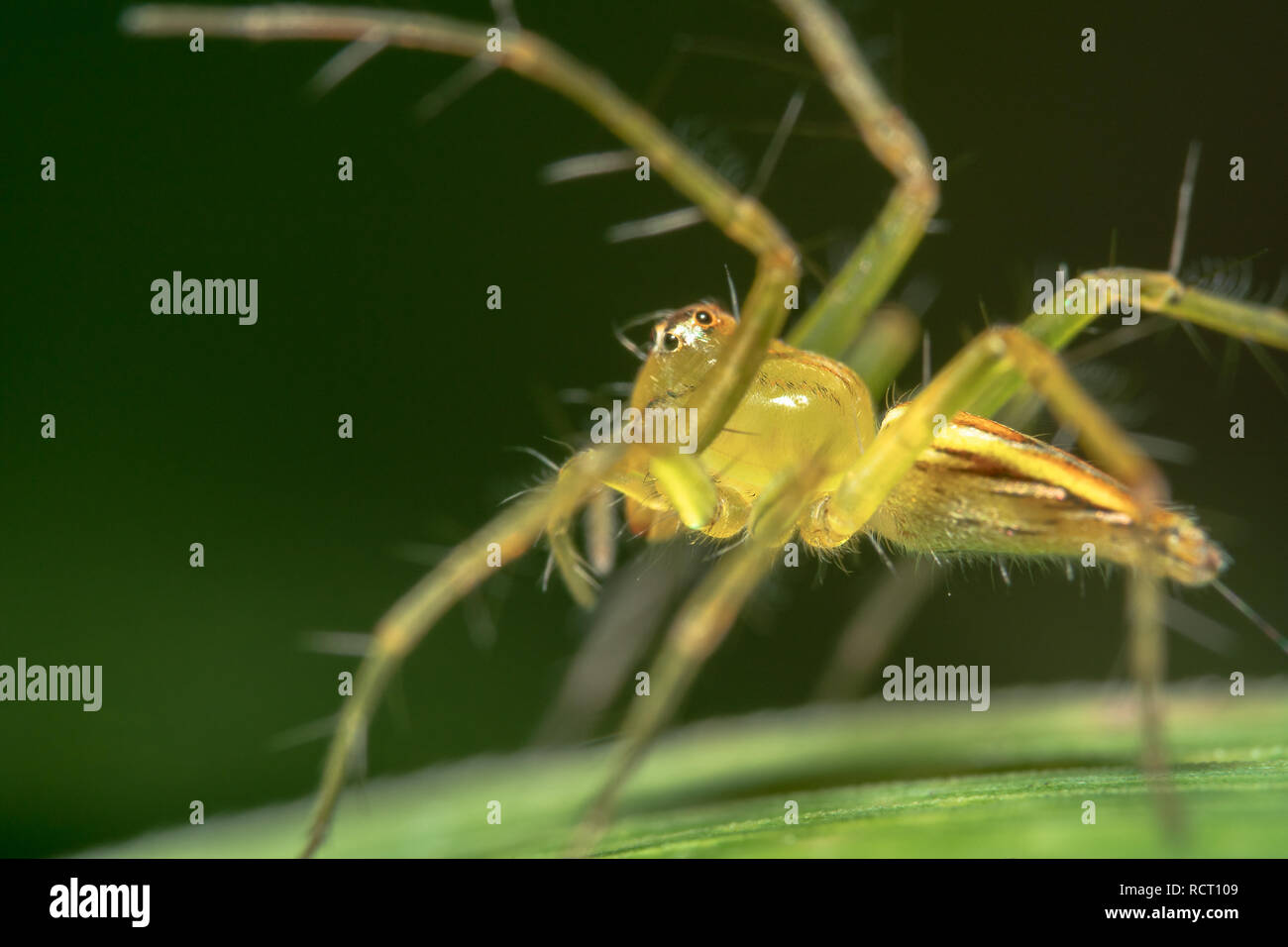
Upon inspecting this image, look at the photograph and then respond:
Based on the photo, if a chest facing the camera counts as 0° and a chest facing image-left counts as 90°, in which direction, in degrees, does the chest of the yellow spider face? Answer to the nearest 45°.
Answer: approximately 90°
